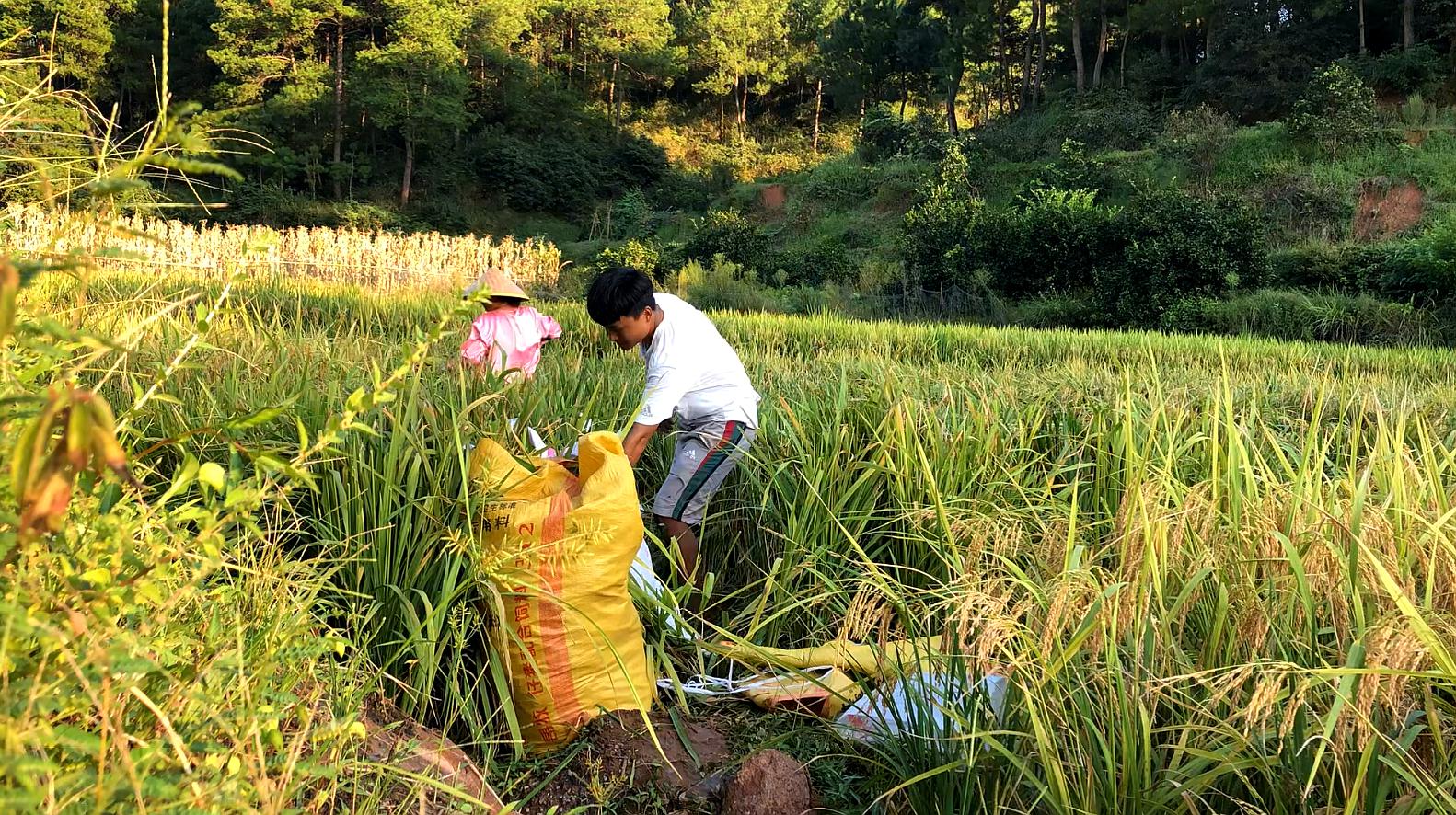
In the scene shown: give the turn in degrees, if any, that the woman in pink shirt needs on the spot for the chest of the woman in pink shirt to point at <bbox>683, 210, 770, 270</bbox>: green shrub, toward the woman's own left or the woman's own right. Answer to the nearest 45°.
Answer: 0° — they already face it

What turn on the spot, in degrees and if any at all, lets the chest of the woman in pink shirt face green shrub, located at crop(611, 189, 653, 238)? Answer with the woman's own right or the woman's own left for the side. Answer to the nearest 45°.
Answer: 0° — they already face it

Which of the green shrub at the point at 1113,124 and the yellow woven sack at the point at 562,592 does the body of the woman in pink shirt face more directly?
the green shrub

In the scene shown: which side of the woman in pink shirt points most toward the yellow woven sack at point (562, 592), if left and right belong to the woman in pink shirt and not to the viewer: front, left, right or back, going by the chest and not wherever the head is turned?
back

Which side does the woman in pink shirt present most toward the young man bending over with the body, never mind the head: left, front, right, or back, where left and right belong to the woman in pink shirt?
back

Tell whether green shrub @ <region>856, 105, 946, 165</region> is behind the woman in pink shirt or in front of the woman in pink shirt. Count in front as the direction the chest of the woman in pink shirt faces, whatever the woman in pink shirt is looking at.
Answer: in front

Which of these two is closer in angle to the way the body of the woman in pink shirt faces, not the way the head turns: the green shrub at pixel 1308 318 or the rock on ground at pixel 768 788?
the green shrub

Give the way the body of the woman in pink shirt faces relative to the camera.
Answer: away from the camera

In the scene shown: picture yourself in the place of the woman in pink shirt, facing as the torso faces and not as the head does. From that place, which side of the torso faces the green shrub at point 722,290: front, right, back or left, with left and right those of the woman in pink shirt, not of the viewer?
front
